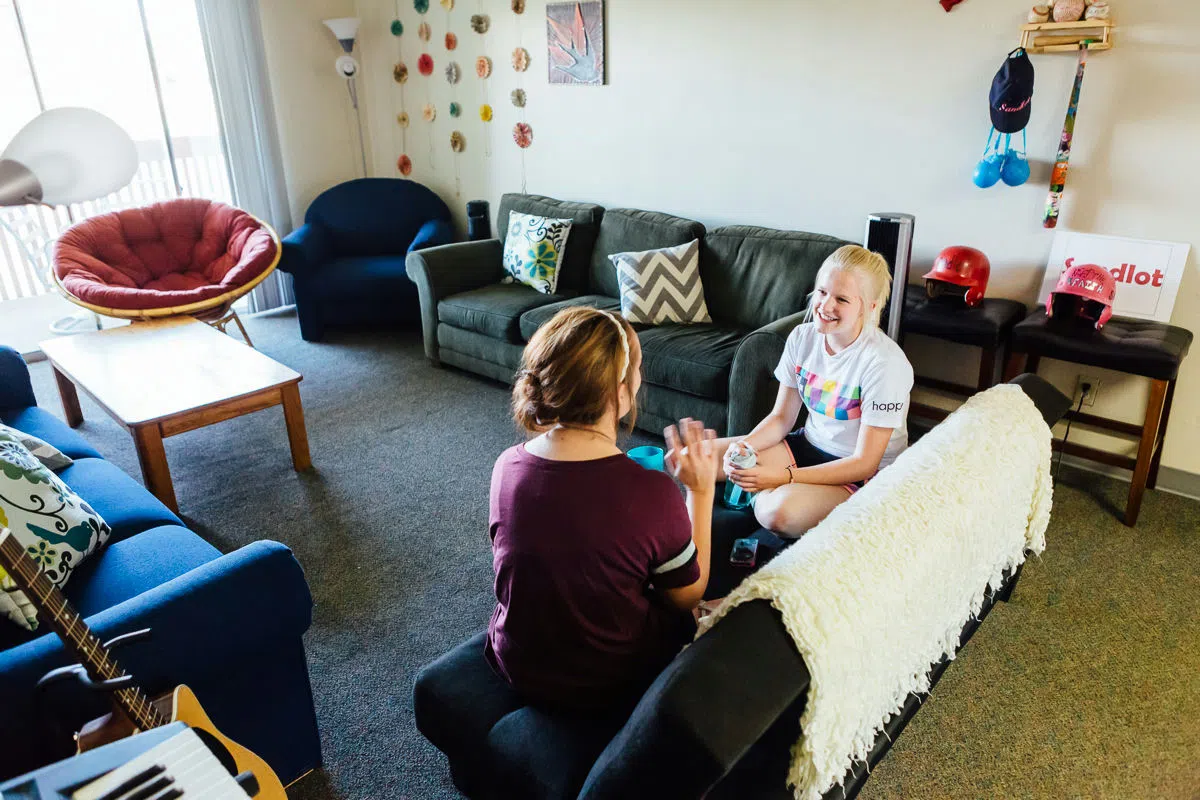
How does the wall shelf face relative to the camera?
toward the camera

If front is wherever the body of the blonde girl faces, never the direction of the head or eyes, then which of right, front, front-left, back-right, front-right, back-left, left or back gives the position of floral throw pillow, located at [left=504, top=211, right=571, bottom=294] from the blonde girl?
right

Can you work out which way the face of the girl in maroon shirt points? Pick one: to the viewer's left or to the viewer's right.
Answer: to the viewer's right

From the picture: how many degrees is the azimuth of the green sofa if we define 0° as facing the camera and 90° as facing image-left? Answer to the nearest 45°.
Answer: approximately 45°

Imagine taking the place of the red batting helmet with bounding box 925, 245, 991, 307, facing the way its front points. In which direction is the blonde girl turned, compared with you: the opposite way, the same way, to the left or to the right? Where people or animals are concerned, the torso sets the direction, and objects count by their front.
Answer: the same way

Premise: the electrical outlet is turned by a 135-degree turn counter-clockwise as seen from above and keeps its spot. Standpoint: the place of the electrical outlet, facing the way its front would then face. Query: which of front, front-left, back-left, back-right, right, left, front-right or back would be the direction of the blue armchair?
back-left

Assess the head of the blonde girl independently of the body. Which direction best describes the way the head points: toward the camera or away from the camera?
toward the camera

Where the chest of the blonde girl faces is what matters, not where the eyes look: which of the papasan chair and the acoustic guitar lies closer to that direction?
the acoustic guitar

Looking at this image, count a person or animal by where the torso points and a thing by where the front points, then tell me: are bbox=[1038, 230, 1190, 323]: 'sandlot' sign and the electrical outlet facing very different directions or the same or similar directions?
same or similar directions

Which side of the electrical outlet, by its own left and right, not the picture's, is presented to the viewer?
front

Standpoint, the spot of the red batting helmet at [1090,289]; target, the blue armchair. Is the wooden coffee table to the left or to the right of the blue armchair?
left

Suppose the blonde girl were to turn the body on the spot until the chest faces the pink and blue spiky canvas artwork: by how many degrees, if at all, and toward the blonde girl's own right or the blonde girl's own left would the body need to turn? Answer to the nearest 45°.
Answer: approximately 90° to the blonde girl's own right

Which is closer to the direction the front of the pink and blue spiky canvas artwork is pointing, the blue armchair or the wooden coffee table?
the wooden coffee table

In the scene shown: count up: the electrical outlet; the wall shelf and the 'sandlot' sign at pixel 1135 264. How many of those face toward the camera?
3
